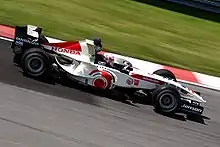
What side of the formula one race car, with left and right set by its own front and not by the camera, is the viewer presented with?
right
